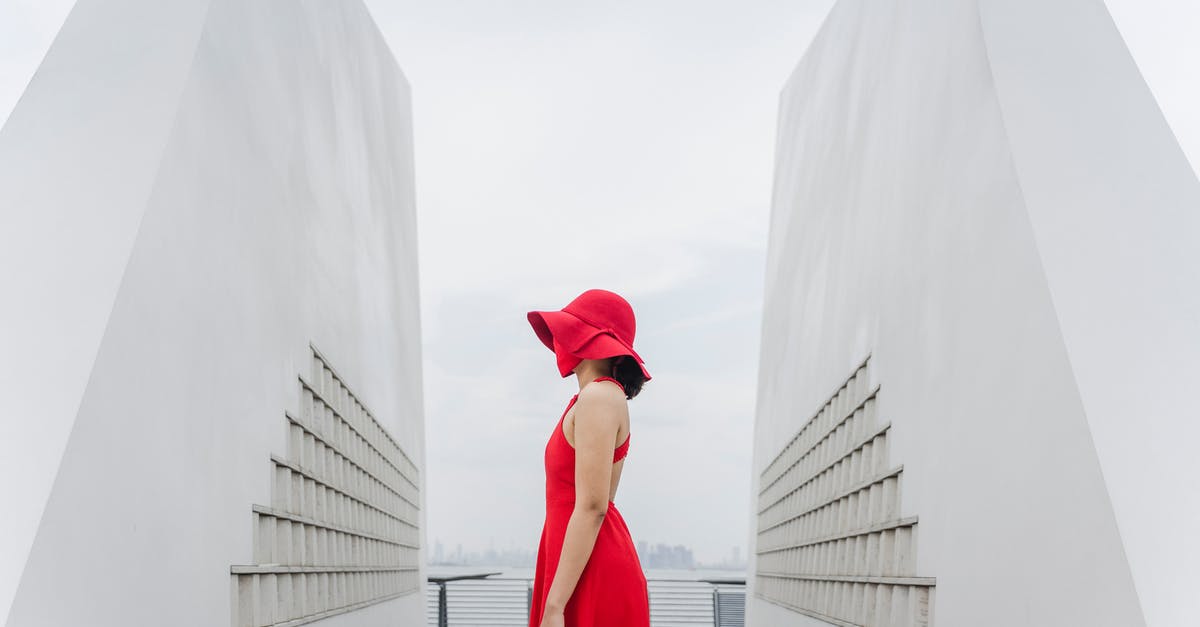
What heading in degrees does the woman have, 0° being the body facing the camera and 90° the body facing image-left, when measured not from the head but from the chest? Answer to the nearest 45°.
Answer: approximately 90°
